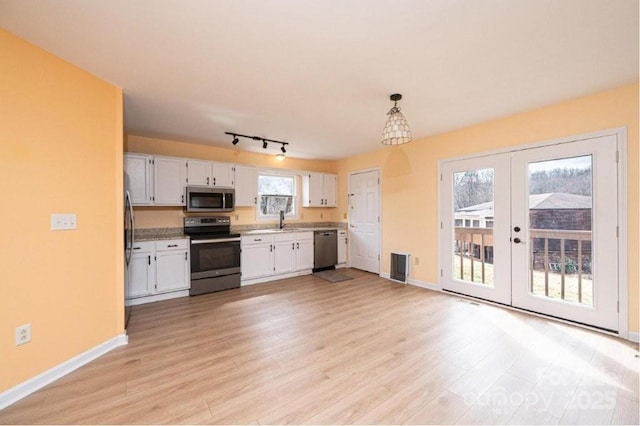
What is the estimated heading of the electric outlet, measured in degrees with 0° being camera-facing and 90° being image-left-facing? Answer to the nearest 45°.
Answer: approximately 315°

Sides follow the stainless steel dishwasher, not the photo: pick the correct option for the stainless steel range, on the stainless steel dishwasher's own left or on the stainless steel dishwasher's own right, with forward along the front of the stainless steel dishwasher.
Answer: on the stainless steel dishwasher's own right

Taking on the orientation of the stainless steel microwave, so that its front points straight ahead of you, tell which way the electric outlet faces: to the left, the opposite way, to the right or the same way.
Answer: to the left

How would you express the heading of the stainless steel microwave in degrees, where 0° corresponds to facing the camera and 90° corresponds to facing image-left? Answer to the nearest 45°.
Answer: approximately 0°

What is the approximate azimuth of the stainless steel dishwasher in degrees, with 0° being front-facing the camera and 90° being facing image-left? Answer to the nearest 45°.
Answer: approximately 315°
